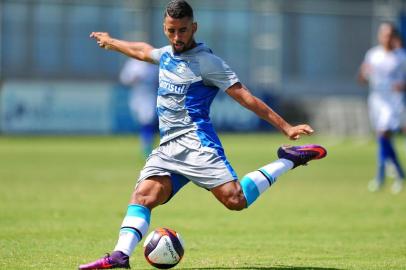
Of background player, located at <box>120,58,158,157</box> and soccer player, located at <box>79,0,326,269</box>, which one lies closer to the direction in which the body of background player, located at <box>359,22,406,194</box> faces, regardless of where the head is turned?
the soccer player

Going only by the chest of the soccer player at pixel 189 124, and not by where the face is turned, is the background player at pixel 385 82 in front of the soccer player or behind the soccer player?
behind

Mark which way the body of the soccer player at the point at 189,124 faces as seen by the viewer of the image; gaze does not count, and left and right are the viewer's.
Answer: facing the viewer and to the left of the viewer

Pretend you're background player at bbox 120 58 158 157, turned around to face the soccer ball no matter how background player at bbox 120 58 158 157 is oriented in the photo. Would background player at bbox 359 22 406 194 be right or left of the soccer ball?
left

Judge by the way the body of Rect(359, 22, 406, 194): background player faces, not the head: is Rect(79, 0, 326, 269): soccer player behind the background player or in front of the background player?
in front

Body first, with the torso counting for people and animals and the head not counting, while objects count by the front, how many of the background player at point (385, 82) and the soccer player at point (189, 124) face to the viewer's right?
0

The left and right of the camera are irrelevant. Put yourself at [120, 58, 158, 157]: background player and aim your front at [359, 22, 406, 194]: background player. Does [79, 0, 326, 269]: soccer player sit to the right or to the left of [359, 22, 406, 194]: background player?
right

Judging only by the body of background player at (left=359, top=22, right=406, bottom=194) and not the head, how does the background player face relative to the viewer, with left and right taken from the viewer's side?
facing the viewer

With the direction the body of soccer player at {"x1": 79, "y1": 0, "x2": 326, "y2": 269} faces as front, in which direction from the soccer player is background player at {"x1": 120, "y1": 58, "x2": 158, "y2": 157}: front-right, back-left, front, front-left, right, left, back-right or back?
back-right
